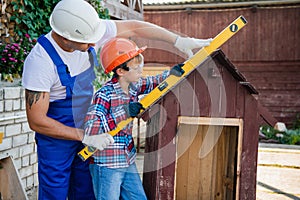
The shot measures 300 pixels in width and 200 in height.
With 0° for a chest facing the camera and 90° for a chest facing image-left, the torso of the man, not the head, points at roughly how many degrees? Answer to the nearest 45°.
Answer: approximately 315°

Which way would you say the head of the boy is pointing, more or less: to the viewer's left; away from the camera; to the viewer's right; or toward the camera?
to the viewer's right

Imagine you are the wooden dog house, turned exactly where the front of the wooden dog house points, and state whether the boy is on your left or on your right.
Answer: on your right

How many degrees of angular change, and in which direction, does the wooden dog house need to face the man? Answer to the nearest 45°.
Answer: approximately 90° to its right

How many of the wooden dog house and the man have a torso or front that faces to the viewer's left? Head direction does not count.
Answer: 0

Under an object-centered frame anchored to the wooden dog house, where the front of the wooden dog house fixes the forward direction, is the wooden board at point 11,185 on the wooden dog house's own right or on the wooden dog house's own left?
on the wooden dog house's own right

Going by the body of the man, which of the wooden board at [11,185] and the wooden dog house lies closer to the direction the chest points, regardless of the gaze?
the wooden dog house

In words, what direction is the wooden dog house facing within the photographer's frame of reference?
facing the viewer

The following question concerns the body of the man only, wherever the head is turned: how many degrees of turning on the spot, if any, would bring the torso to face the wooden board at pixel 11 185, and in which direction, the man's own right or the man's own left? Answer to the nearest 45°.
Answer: approximately 180°

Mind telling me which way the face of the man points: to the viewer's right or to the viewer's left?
to the viewer's right
